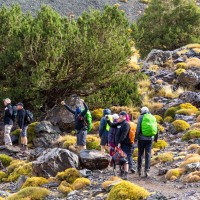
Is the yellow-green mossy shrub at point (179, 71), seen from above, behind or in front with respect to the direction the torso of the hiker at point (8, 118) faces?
behind

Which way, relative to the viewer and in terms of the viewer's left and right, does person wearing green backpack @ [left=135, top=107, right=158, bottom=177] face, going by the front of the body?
facing away from the viewer and to the left of the viewer

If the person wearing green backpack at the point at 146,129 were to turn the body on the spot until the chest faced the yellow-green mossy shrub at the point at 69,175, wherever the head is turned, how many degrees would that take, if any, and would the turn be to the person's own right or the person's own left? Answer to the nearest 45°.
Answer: approximately 45° to the person's own left
